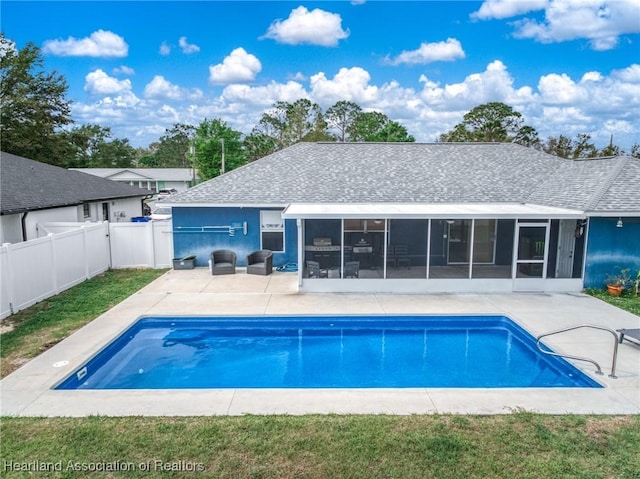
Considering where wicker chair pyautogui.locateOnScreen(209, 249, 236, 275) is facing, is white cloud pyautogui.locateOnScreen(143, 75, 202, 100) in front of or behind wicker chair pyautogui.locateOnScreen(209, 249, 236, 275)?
behind

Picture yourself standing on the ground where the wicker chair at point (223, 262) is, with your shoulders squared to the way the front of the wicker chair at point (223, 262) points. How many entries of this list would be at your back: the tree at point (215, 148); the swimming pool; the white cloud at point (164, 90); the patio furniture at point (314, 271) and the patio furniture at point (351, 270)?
2

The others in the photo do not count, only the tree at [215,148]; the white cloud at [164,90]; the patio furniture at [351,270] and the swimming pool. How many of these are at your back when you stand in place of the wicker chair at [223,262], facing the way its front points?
2

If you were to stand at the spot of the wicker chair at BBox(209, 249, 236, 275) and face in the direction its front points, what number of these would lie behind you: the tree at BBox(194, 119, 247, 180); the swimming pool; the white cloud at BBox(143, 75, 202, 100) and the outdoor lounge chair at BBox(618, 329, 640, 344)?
2

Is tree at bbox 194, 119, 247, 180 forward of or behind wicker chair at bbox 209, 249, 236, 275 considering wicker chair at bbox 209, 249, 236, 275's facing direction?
behind

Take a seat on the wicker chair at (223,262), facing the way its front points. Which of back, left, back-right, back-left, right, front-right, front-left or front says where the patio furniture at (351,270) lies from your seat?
front-left

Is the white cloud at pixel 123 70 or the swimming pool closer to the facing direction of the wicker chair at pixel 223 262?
the swimming pool

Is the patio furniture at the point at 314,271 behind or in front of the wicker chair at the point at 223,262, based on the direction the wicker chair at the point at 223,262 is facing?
in front

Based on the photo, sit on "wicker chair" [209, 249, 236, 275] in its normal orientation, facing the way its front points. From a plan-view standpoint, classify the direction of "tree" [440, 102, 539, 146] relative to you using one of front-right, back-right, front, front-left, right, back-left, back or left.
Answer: back-left

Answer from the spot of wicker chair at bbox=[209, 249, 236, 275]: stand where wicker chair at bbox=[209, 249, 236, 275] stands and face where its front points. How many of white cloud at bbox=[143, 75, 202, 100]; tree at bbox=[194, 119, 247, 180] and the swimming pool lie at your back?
2

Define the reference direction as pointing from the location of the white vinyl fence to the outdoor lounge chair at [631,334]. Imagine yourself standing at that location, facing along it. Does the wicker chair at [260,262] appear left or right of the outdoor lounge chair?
left
